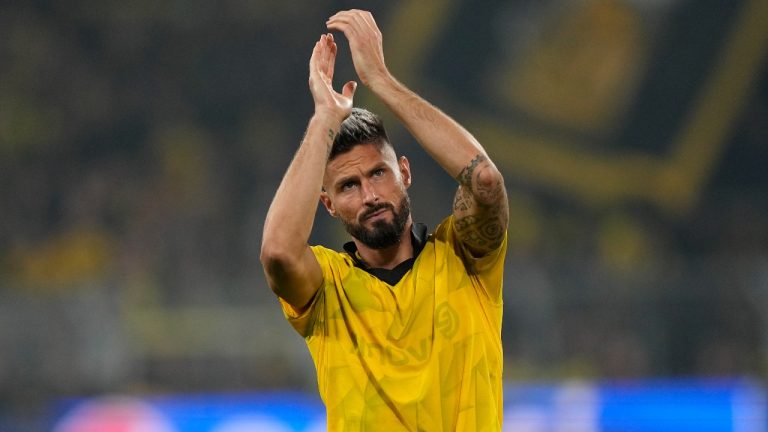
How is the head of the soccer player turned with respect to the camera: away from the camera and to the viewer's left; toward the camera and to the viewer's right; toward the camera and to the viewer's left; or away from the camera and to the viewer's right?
toward the camera and to the viewer's right

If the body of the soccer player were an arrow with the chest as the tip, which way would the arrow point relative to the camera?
toward the camera
